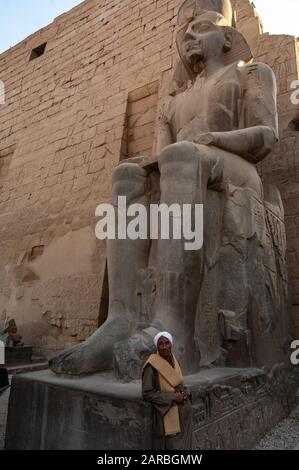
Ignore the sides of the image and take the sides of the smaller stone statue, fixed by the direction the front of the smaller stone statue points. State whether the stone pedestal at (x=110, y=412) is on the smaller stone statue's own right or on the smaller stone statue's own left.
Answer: on the smaller stone statue's own left

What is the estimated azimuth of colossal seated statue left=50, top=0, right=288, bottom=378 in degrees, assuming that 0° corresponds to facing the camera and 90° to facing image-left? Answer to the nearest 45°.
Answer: approximately 45°

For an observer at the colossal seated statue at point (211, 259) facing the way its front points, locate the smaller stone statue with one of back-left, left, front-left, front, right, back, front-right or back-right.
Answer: right

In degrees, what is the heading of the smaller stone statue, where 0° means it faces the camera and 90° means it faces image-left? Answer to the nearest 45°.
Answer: approximately 45°
